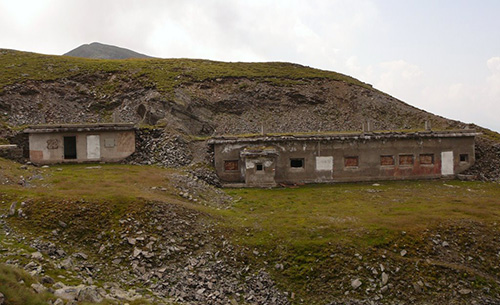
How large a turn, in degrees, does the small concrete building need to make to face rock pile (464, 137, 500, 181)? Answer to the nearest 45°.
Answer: approximately 45° to its left

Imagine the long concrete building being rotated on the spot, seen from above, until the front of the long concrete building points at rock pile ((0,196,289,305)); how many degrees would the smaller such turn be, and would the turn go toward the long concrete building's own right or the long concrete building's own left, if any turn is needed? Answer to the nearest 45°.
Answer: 0° — it already faces it

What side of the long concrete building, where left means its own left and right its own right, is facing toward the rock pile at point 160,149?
right

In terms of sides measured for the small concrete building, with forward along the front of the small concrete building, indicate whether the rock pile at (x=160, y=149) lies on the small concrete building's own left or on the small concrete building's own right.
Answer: on the small concrete building's own left

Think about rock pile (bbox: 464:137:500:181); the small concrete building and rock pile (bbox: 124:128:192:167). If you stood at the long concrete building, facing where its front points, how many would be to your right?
2

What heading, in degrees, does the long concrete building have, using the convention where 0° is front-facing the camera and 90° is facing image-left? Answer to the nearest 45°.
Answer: approximately 0°

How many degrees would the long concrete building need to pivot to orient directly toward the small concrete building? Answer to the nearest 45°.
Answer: approximately 90° to its right

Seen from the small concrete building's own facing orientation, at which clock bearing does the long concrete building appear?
The long concrete building is roughly at 10 o'clock from the small concrete building.

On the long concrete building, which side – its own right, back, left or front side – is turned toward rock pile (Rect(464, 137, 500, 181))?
left

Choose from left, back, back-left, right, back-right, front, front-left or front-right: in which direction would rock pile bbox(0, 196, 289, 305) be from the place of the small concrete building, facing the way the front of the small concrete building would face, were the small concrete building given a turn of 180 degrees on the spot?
back

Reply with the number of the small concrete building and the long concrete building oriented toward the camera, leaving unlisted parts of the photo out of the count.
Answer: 2

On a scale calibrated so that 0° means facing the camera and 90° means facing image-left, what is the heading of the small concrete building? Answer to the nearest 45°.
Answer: approximately 0°
